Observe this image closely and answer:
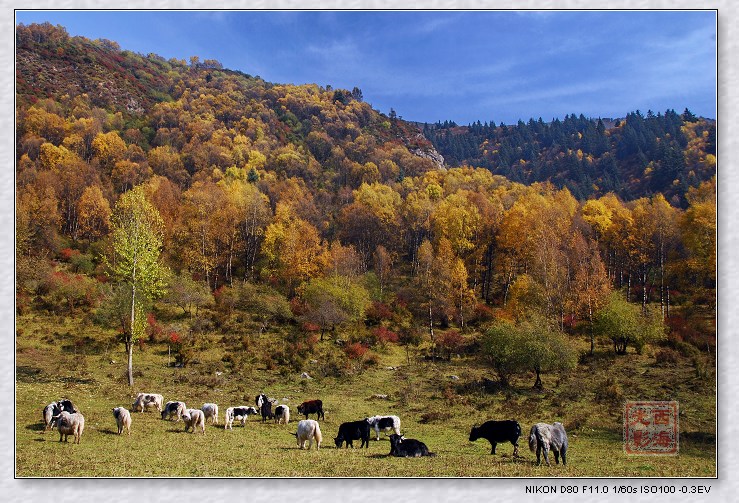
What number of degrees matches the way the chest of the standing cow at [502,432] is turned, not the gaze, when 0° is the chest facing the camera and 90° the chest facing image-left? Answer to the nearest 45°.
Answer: approximately 90°

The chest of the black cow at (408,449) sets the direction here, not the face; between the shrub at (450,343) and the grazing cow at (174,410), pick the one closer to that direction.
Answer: the grazing cow

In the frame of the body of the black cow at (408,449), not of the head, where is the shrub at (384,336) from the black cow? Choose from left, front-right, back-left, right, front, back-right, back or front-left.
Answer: right

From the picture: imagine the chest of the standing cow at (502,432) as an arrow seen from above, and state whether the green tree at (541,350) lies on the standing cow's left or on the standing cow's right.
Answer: on the standing cow's right

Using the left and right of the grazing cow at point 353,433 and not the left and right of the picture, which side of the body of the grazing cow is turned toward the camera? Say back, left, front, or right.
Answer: left

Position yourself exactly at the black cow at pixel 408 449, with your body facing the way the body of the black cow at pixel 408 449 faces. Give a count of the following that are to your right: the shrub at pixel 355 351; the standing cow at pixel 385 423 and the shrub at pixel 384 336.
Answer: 3

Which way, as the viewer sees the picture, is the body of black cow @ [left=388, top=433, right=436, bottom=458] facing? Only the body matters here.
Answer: to the viewer's left
